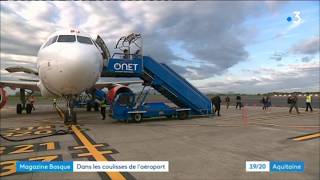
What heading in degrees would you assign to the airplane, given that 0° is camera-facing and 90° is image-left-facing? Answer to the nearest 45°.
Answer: approximately 0°
